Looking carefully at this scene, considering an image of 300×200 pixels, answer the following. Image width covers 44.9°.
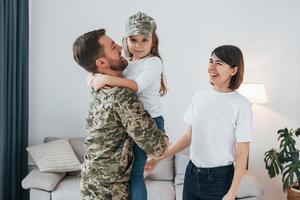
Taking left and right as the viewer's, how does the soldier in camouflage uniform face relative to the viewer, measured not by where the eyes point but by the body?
facing away from the viewer and to the right of the viewer

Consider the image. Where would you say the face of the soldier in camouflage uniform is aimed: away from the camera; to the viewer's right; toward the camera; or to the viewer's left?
to the viewer's right

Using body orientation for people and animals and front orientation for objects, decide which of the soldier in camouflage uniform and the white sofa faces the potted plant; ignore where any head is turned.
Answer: the soldier in camouflage uniform

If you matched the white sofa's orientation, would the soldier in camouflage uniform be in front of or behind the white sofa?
in front

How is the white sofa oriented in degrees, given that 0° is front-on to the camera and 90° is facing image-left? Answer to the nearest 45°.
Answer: approximately 0°

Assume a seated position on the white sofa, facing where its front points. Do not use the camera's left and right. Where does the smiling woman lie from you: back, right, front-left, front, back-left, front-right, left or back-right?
front

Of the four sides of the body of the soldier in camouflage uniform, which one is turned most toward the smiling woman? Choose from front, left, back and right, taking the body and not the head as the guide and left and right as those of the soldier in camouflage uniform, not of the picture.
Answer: front

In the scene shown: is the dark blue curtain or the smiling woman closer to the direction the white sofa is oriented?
the smiling woman

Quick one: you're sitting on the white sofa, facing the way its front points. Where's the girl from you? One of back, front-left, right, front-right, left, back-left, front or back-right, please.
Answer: front
